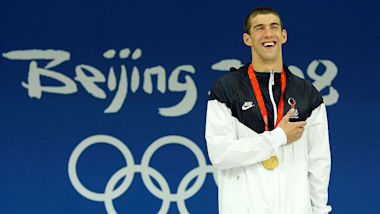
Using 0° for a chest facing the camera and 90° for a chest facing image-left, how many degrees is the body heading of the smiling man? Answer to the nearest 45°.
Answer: approximately 0°
